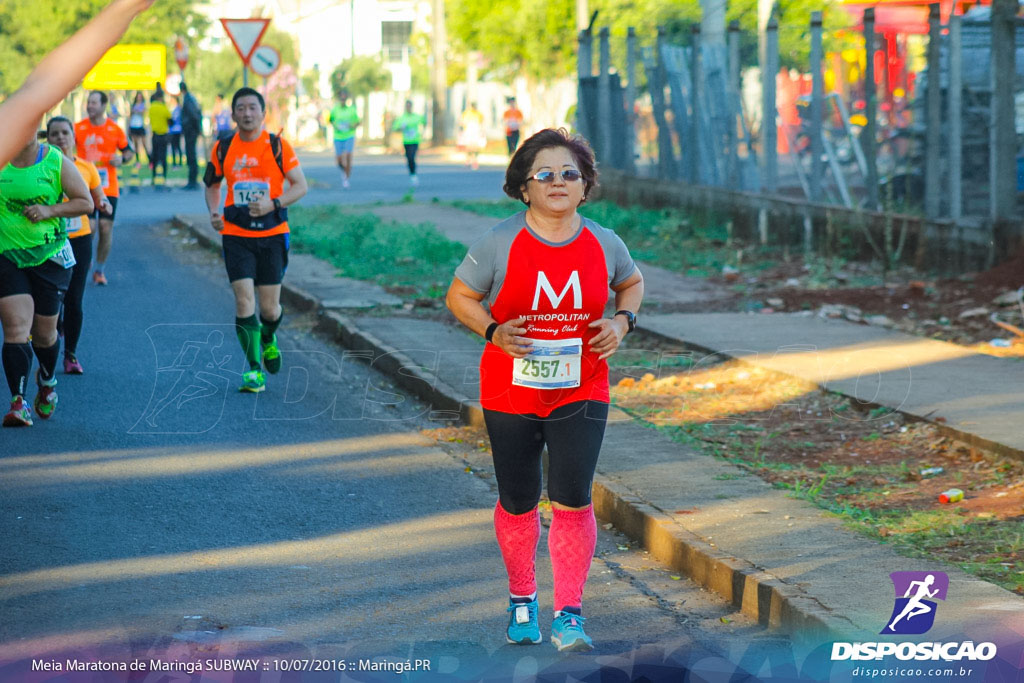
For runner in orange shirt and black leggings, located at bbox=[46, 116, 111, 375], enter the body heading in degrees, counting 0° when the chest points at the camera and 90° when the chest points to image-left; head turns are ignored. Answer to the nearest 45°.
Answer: approximately 0°

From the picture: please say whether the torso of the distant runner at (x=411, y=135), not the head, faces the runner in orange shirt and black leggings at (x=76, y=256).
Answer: yes

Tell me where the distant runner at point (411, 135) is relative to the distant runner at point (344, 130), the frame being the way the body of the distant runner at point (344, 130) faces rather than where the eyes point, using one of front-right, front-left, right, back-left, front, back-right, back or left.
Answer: back-left

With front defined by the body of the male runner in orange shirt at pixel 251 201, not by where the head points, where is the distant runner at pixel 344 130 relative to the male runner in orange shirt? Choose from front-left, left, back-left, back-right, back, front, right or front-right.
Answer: back

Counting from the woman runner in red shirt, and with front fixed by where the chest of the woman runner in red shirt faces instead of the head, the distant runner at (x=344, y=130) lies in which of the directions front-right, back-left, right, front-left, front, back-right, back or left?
back

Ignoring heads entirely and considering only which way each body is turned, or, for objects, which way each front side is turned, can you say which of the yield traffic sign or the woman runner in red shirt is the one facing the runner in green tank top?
the yield traffic sign

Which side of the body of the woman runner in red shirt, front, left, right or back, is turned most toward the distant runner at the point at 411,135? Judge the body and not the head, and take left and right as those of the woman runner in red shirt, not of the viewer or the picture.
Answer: back

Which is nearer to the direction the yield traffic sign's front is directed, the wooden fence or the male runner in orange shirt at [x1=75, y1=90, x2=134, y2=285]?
the male runner in orange shirt

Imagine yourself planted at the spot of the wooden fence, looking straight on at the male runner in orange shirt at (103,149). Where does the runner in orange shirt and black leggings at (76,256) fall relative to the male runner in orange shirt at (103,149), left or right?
left

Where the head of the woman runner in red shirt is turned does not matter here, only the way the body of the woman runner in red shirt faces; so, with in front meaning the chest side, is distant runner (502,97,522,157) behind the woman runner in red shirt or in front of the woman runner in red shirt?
behind

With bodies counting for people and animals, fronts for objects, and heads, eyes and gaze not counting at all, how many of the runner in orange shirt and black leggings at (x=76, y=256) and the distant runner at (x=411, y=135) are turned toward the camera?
2
